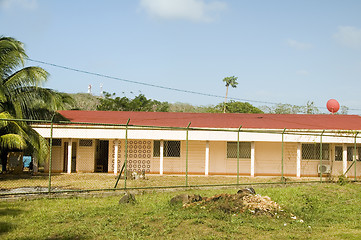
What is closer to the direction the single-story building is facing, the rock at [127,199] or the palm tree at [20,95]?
the rock

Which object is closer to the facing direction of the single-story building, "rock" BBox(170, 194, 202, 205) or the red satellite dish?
the rock

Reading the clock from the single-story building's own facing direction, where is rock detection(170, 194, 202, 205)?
The rock is roughly at 12 o'clock from the single-story building.

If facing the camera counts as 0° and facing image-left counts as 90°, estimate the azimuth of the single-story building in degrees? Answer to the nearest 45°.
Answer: approximately 0°

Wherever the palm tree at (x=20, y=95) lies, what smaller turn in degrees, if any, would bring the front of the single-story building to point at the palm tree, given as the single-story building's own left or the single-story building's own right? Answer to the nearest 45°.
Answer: approximately 45° to the single-story building's own right

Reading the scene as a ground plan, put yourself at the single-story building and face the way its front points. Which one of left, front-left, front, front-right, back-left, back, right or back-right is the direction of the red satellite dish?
back-left

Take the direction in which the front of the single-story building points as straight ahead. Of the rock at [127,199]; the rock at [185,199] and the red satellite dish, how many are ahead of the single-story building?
2

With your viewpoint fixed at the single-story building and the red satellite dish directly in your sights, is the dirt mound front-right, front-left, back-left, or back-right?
back-right

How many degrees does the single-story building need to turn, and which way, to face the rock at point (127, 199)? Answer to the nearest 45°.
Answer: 0° — it already faces it

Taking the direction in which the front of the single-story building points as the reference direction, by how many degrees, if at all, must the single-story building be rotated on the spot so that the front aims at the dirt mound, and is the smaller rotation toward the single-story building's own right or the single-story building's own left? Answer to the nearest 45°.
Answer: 0° — it already faces it

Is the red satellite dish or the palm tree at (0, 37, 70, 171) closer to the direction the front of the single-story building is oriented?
the palm tree
